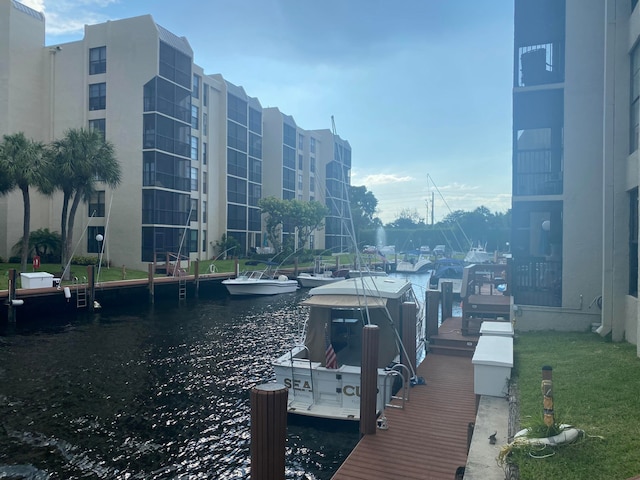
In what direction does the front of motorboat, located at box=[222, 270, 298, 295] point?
to the viewer's left

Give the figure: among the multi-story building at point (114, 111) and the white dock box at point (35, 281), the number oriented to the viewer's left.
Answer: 0

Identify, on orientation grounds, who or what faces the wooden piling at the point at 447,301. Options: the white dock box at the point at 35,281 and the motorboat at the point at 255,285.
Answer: the white dock box

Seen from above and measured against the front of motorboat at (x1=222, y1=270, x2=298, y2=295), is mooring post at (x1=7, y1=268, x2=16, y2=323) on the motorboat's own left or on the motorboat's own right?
on the motorboat's own left

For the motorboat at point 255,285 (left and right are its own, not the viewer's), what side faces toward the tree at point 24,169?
front

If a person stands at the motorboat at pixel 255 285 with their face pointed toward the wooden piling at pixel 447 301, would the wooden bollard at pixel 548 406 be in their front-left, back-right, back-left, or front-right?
front-right

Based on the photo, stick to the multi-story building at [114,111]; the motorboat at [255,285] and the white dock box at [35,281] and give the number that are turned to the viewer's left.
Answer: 1

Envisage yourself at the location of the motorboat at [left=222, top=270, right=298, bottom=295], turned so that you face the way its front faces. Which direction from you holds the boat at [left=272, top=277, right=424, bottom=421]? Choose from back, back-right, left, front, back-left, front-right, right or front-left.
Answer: left

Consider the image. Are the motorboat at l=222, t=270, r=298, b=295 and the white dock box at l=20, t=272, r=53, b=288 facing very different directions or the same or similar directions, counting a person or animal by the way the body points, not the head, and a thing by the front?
very different directions

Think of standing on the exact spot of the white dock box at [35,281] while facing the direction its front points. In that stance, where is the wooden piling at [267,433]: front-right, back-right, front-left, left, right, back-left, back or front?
front-right

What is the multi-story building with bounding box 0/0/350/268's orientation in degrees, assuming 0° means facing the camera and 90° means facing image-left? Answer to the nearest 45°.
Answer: approximately 315°

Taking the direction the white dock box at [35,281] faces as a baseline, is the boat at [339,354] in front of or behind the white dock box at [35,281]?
in front
